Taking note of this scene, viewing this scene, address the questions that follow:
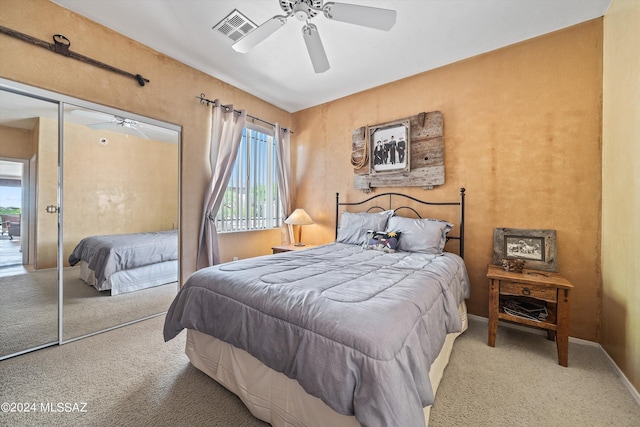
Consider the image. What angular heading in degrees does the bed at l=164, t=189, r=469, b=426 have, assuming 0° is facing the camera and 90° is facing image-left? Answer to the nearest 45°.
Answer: approximately 45°

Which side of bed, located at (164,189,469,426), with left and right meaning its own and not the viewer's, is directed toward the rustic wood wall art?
back

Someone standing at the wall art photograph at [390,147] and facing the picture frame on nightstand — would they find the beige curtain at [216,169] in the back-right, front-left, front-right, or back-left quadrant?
back-right

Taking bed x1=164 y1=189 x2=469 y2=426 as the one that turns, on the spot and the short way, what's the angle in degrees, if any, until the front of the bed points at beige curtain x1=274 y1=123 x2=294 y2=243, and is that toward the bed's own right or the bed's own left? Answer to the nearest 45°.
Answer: approximately 135° to the bed's own right

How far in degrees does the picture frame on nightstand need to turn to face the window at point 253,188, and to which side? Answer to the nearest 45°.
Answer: approximately 90° to its right

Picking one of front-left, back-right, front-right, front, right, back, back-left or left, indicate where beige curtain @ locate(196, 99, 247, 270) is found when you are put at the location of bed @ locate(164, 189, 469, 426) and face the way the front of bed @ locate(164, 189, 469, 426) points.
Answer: right

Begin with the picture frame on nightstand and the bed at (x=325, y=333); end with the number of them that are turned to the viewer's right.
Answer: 0

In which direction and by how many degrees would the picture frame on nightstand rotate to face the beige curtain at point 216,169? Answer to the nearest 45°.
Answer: approximately 45° to its right

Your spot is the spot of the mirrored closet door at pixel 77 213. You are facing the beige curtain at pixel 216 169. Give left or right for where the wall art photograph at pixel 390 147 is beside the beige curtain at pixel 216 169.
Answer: right
